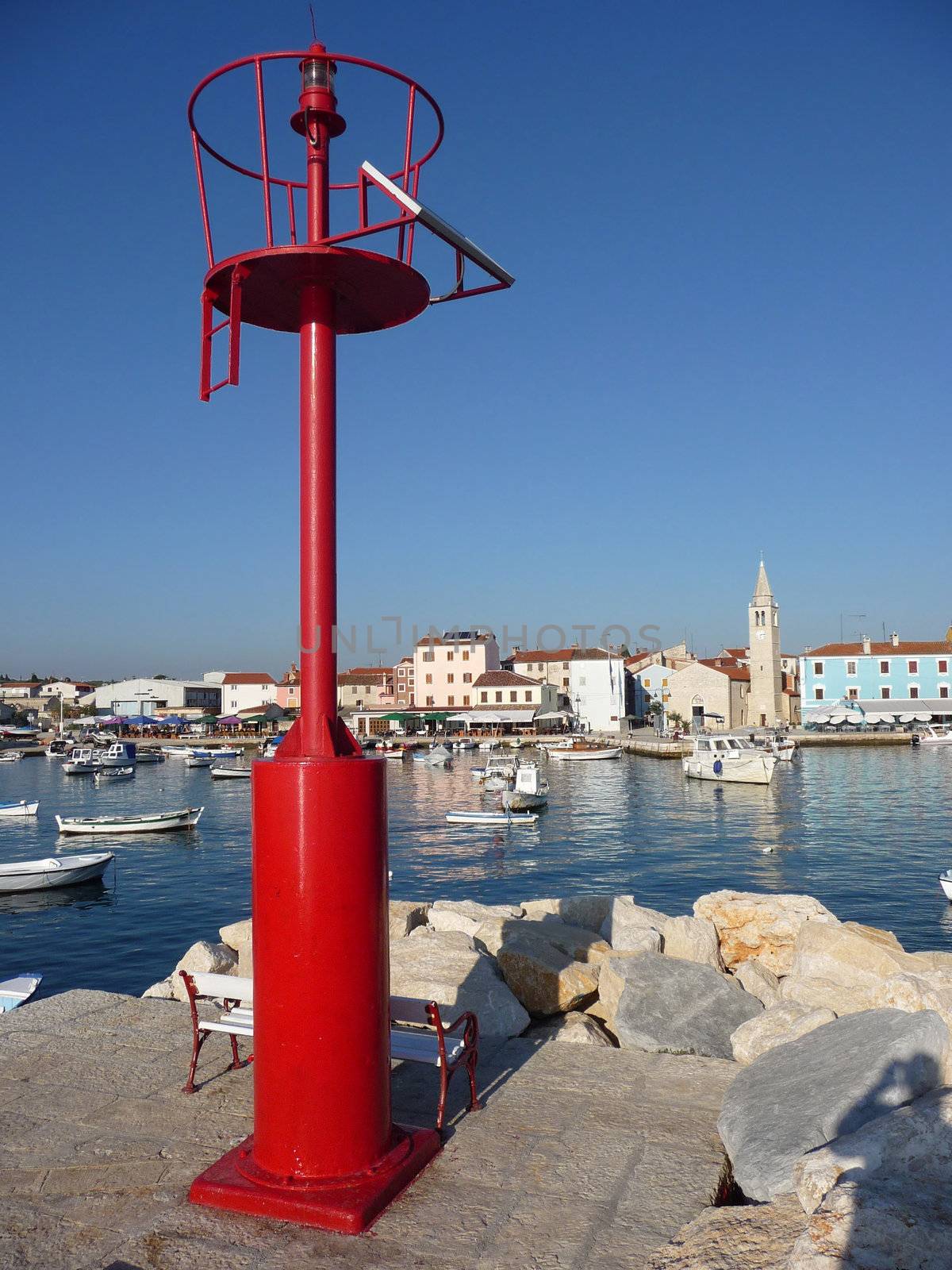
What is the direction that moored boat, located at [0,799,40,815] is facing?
to the viewer's right

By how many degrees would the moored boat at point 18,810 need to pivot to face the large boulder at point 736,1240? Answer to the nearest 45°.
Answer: approximately 90° to its right

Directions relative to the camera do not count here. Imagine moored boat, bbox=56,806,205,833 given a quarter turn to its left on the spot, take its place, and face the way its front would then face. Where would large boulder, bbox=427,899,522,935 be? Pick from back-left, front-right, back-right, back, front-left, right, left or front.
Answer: back

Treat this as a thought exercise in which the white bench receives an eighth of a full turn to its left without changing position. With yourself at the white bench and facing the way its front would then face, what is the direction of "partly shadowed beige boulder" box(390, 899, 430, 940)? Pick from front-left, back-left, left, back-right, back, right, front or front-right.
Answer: front

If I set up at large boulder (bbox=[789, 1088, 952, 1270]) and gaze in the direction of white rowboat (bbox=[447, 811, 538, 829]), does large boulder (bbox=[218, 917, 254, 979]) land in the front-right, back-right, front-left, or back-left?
front-left

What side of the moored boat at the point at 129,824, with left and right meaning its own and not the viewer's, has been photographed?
right

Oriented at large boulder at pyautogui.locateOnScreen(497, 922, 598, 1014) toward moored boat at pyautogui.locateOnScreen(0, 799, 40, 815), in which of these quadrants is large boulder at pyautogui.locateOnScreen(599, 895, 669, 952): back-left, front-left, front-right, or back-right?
front-right

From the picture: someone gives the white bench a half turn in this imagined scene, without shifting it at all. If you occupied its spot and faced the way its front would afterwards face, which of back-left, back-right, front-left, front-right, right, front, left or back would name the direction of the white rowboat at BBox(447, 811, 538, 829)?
back-right

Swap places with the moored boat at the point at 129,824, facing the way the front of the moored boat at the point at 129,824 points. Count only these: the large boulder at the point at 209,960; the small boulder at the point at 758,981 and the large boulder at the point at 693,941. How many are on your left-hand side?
0

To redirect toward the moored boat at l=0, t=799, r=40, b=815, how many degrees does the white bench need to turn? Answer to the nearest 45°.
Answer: approximately 45° to its left

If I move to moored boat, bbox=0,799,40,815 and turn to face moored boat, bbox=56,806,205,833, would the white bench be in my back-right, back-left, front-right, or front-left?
front-right
